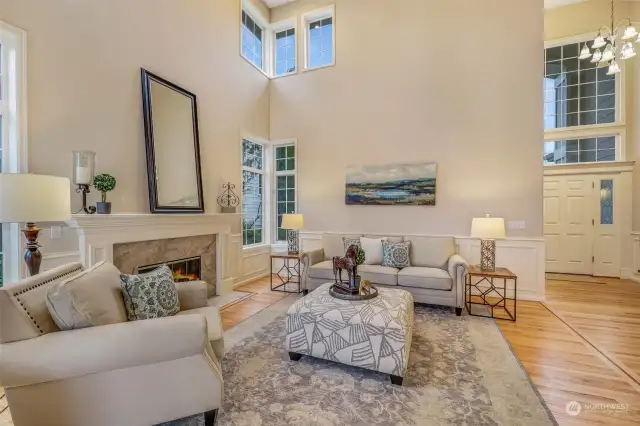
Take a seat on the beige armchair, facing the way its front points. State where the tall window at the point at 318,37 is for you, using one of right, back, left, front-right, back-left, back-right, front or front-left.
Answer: front-left

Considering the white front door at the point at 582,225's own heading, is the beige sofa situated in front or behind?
in front

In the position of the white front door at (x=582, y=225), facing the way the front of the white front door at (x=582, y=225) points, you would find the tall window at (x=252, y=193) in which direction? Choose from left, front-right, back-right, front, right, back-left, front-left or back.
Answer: front-right

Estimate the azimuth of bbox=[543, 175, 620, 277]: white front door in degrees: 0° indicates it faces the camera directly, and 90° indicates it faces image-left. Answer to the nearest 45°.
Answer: approximately 0°

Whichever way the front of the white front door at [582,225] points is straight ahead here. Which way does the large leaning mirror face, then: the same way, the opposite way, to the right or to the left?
to the left

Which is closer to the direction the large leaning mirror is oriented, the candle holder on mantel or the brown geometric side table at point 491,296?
the brown geometric side table

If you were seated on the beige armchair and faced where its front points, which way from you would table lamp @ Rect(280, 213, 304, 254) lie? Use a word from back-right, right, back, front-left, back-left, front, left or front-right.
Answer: front-left

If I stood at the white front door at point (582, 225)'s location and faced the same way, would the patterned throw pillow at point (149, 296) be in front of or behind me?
in front

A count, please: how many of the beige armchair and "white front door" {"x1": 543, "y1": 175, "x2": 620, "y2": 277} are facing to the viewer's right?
1

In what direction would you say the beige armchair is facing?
to the viewer's right

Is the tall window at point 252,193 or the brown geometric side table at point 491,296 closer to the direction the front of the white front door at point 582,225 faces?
the brown geometric side table

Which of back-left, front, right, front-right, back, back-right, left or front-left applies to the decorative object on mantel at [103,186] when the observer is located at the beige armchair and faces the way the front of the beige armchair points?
left

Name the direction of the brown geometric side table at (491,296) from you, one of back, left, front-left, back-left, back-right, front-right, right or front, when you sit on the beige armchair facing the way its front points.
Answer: front

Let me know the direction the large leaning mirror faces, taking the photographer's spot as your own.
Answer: facing the viewer and to the right of the viewer

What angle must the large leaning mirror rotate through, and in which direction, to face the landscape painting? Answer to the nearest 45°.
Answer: approximately 45° to its left

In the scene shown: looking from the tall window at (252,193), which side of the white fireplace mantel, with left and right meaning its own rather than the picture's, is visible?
left

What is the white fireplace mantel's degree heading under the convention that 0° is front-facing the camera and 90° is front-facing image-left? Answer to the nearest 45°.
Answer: approximately 315°
